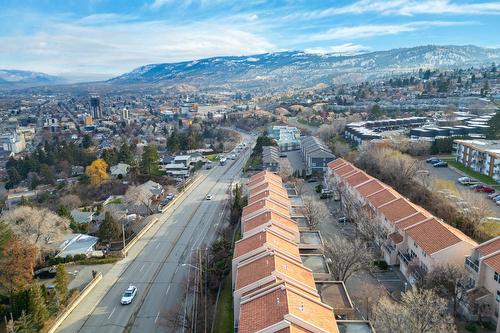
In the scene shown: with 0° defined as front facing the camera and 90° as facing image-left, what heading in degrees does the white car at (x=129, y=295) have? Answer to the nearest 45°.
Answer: approximately 45°

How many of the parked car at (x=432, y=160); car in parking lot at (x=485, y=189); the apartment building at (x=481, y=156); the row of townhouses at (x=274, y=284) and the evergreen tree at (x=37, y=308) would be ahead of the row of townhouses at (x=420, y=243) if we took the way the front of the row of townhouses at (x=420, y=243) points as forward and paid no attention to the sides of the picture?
2

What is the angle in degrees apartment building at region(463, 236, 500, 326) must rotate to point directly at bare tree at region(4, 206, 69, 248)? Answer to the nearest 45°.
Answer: approximately 45° to its right

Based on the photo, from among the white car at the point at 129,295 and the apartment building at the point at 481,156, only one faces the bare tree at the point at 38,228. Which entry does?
the apartment building

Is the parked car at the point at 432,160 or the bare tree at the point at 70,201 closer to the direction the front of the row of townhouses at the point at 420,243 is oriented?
the bare tree

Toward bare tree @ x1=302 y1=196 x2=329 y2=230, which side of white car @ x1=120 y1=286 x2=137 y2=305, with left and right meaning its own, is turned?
back

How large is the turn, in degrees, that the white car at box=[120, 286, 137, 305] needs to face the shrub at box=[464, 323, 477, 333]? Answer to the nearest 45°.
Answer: approximately 90° to its left

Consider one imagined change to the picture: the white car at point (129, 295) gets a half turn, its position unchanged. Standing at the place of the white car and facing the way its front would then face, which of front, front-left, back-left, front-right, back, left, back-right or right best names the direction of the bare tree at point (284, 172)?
front

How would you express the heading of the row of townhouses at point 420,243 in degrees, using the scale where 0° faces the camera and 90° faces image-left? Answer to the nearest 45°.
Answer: approximately 45°

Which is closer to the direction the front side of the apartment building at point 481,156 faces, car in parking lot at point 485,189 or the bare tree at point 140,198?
the bare tree

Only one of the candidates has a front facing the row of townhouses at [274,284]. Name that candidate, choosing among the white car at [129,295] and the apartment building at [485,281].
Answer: the apartment building
